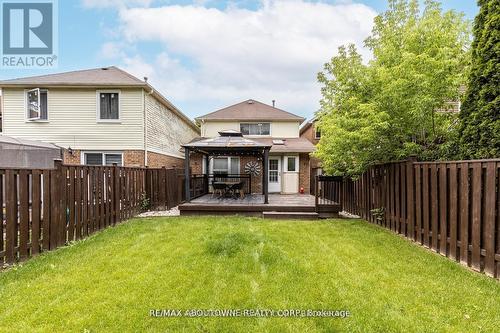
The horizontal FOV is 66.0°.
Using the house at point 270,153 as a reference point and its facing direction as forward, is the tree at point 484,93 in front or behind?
behind

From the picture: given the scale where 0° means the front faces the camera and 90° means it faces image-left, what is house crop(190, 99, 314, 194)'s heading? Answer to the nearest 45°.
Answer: approximately 180°

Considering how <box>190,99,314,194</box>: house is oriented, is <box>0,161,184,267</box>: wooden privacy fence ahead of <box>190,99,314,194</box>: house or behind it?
behind

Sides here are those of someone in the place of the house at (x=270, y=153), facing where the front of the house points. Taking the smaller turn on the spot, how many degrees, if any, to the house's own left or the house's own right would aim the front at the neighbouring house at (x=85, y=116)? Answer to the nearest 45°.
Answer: approximately 135° to the house's own left

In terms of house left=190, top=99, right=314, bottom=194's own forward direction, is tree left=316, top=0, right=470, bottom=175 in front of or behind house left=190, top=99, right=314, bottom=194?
behind

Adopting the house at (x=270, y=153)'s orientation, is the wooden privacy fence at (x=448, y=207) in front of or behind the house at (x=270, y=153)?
behind
